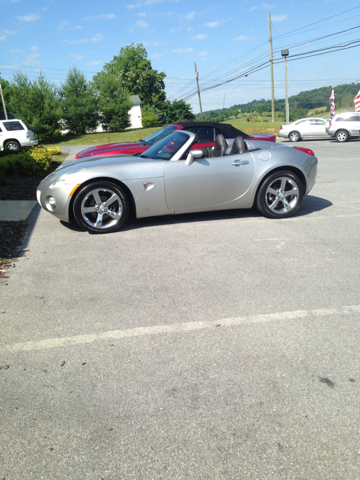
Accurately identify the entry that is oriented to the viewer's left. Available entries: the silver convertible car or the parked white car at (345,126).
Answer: the silver convertible car

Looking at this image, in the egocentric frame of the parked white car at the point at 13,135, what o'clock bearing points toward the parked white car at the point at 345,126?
the parked white car at the point at 345,126 is roughly at 5 o'clock from the parked white car at the point at 13,135.

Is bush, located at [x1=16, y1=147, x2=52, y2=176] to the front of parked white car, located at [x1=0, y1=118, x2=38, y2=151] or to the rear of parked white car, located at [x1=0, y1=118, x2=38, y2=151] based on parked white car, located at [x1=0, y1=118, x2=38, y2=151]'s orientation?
to the rear

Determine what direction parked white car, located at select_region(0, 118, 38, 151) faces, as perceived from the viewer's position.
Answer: facing away from the viewer and to the left of the viewer

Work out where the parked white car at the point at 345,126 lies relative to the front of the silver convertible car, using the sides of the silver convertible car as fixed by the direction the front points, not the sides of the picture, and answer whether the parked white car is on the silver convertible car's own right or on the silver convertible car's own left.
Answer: on the silver convertible car's own right

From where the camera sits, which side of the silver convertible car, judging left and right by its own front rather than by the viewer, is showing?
left

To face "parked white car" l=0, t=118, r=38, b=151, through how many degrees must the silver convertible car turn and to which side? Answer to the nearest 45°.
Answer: approximately 45° to its right

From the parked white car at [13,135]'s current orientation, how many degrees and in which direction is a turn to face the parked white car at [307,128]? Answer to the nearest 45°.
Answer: approximately 135° to its right

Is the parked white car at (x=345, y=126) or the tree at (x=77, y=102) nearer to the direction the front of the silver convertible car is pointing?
the tree
